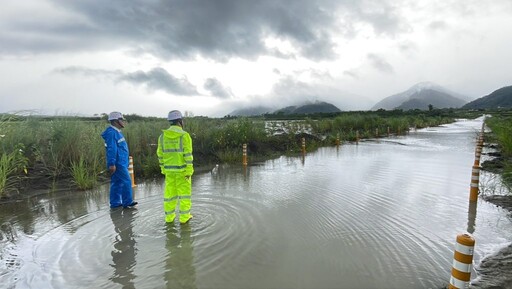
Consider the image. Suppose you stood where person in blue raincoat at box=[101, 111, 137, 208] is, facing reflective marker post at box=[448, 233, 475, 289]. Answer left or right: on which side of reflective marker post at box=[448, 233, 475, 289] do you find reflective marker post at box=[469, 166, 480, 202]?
left

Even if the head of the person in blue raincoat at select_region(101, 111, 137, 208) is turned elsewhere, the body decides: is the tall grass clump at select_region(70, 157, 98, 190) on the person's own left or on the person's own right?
on the person's own left

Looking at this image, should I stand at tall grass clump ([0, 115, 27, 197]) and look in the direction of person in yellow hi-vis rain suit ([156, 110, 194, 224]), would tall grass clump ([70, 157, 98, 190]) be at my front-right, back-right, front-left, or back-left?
front-left

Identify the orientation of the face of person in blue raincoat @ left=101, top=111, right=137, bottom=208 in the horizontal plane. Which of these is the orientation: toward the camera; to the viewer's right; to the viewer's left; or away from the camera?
to the viewer's right

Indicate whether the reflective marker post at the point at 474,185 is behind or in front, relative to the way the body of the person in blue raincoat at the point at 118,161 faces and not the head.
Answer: in front

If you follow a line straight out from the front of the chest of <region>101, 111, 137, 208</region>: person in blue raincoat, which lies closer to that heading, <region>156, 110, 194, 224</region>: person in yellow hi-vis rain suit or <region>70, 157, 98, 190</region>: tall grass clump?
the person in yellow hi-vis rain suit

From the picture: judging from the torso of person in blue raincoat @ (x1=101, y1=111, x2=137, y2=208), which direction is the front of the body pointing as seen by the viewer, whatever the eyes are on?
to the viewer's right

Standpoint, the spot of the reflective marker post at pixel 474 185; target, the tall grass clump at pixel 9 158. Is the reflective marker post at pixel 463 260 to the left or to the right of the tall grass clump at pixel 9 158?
left

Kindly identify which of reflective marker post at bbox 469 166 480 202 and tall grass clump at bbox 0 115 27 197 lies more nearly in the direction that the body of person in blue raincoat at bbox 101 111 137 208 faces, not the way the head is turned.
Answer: the reflective marker post

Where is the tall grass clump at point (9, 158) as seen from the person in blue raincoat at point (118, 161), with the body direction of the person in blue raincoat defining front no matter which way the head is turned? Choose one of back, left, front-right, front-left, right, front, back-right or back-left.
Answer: back-left

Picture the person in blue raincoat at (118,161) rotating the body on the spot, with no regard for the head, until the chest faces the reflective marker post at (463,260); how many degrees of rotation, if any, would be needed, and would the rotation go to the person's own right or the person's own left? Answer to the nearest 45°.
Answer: approximately 45° to the person's own right

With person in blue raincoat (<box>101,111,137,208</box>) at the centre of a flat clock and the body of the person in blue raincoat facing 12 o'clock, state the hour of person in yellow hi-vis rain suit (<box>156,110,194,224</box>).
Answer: The person in yellow hi-vis rain suit is roughly at 2 o'clock from the person in blue raincoat.
